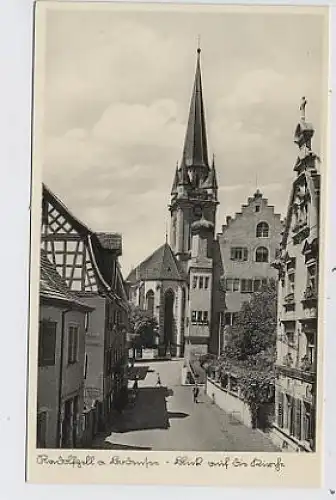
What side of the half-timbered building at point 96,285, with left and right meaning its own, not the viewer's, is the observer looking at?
right
